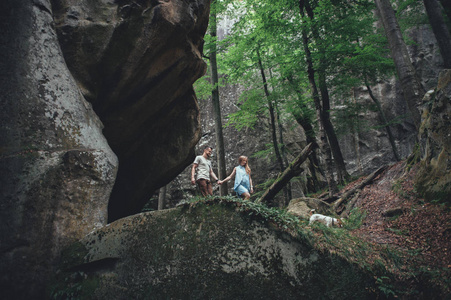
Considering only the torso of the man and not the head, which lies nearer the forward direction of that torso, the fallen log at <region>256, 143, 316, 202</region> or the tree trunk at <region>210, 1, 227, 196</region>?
the fallen log

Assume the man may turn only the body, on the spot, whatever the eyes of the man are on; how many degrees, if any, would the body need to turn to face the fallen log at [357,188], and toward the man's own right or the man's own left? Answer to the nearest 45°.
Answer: approximately 45° to the man's own left

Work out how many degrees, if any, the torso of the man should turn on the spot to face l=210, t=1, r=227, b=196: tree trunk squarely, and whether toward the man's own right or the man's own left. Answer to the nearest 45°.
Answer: approximately 135° to the man's own left

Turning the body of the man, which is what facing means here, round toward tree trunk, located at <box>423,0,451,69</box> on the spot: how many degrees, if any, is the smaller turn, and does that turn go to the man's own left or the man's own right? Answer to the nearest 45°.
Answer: approximately 45° to the man's own left

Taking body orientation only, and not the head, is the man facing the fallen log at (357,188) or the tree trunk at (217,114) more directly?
the fallen log

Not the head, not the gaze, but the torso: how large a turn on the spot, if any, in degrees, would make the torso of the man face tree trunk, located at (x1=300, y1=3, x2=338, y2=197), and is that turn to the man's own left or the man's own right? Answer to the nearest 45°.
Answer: approximately 90° to the man's own left

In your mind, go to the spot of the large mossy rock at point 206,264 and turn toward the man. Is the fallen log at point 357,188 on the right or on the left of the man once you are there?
right

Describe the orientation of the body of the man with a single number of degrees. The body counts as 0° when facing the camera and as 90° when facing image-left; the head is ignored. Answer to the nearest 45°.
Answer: approximately 315°
